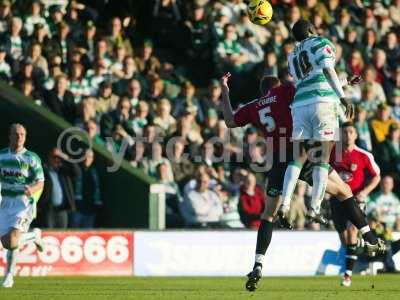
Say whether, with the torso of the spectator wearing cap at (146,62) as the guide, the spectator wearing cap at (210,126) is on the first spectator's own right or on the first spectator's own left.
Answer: on the first spectator's own left

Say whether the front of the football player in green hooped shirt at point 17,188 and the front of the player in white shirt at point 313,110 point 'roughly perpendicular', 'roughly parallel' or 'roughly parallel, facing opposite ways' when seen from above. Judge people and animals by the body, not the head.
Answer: roughly parallel, facing opposite ways

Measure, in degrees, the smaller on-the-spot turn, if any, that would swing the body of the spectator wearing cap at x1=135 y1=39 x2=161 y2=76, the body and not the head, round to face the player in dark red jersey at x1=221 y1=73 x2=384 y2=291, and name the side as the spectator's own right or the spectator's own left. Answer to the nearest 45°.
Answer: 0° — they already face them

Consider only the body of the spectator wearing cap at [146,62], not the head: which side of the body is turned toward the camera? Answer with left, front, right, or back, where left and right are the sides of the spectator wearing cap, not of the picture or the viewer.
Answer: front

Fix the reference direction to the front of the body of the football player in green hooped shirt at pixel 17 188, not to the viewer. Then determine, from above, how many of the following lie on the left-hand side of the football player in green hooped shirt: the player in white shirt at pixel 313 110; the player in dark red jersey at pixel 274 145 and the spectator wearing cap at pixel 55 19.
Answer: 2

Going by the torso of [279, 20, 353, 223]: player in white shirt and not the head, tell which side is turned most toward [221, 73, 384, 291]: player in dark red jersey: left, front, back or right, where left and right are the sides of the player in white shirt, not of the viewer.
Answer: left

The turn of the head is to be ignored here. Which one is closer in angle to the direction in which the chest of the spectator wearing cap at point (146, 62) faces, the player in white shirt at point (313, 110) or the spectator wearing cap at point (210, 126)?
the player in white shirt

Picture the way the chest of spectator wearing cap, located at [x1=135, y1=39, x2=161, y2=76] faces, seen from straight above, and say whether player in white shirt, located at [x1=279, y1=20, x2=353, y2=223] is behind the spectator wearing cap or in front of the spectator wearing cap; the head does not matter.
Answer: in front

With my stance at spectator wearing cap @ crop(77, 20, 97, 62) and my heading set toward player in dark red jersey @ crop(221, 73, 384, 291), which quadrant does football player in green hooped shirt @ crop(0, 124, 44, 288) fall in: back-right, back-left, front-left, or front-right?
front-right

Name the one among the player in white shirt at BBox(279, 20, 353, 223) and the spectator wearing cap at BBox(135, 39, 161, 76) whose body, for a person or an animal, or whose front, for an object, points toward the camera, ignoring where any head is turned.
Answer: the spectator wearing cap

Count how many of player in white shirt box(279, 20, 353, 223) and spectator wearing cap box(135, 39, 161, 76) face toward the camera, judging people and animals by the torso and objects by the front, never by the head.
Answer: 1

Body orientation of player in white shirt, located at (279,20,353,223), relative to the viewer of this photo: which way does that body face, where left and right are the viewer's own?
facing away from the viewer and to the right of the viewer
